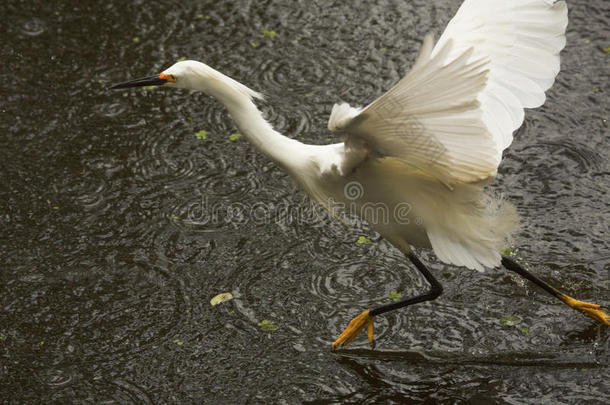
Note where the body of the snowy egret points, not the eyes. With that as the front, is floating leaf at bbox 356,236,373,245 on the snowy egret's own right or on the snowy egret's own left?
on the snowy egret's own right

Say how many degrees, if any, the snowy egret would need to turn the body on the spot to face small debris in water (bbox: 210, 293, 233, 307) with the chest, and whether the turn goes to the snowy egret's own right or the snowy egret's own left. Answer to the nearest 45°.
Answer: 0° — it already faces it

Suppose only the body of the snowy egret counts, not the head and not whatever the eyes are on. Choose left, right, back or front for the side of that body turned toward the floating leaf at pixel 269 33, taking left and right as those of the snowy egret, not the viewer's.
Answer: right

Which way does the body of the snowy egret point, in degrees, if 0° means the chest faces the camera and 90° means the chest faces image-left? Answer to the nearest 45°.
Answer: approximately 90°
